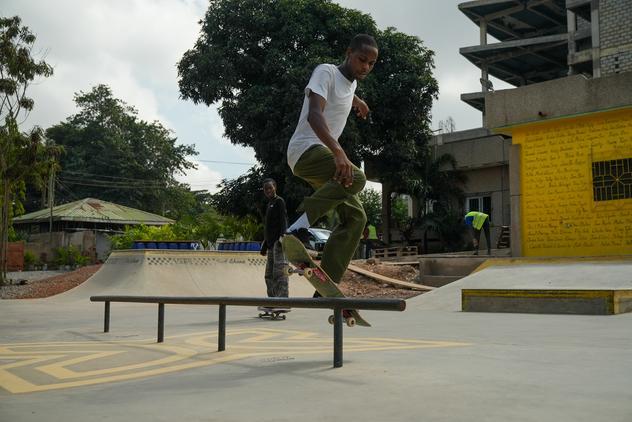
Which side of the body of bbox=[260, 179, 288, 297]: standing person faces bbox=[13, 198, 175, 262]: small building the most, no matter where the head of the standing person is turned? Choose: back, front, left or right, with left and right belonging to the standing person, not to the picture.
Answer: right

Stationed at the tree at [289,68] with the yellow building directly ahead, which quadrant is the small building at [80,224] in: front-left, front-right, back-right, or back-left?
back-right

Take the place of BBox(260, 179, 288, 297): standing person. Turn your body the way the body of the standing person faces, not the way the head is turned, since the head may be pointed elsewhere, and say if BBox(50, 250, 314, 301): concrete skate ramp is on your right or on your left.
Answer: on your right

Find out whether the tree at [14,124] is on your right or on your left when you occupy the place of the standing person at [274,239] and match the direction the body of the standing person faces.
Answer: on your right

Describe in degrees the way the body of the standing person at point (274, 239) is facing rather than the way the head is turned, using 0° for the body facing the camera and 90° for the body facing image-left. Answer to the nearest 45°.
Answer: approximately 45°
